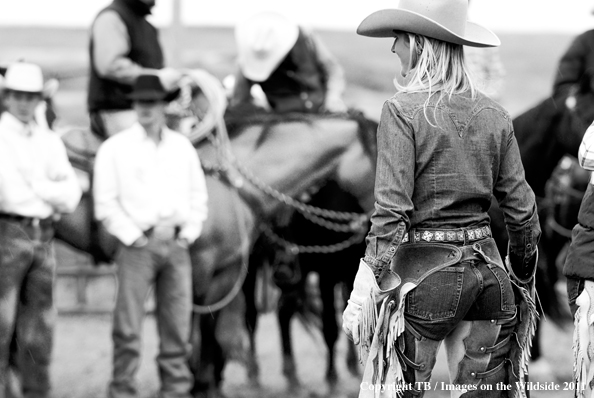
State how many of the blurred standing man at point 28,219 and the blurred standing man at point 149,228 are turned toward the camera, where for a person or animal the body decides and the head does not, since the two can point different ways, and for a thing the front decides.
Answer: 2

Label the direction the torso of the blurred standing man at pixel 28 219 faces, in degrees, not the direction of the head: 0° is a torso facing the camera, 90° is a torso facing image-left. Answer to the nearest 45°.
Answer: approximately 0°

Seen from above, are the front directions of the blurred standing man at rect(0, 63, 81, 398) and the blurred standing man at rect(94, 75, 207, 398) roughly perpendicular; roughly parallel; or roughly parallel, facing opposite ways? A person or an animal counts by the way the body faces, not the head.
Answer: roughly parallel

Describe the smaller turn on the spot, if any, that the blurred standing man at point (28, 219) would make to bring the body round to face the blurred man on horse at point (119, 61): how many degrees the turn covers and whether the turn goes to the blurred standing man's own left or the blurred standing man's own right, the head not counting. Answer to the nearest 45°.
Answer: approximately 135° to the blurred standing man's own left

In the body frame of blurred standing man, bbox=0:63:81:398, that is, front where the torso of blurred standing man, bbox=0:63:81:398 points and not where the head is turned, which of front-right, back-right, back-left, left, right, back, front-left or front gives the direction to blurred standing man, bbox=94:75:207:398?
left

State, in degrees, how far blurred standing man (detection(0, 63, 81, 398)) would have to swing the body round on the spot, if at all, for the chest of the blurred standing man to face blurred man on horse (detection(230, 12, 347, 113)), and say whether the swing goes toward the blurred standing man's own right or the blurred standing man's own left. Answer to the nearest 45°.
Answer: approximately 135° to the blurred standing man's own left

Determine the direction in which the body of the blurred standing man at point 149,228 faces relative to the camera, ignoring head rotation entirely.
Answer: toward the camera

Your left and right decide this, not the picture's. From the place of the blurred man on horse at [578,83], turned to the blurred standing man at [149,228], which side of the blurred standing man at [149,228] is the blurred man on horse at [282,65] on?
right

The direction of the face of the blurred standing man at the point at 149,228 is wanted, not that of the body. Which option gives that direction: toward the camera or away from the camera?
toward the camera

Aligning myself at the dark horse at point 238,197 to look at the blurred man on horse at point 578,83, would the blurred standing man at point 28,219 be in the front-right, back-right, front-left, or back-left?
back-right

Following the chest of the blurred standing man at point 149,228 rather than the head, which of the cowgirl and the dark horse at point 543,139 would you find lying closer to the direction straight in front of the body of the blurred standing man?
the cowgirl
